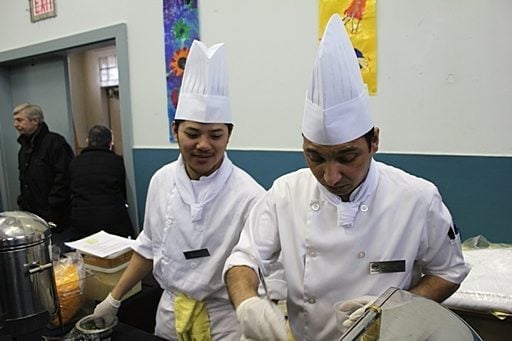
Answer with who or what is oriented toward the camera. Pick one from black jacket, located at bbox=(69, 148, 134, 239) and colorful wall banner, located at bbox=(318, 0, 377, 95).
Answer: the colorful wall banner

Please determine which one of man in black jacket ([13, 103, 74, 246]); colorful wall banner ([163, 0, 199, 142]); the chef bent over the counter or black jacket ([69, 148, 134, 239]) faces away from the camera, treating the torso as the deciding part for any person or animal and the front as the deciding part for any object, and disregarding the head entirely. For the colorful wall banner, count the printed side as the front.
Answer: the black jacket

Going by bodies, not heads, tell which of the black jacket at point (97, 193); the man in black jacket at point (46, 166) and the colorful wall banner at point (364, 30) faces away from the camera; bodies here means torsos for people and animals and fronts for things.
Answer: the black jacket

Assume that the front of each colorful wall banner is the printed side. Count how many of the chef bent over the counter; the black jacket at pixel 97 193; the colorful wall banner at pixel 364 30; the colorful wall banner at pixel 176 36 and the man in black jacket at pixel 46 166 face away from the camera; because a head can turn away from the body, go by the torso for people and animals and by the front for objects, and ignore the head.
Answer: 1

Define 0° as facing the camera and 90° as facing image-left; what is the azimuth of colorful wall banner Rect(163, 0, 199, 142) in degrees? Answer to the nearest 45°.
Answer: approximately 0°

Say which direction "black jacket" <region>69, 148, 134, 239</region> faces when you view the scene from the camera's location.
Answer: facing away from the viewer

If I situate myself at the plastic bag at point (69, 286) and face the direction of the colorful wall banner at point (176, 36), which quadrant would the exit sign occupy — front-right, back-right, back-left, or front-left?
front-left

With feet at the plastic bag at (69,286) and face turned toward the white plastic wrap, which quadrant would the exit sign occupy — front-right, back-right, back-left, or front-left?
back-left

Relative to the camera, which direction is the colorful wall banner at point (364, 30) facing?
toward the camera
